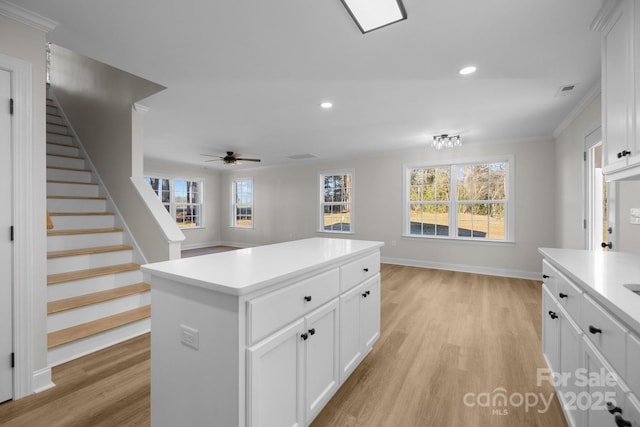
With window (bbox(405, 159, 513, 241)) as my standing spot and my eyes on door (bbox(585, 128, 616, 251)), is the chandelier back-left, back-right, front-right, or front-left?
front-right

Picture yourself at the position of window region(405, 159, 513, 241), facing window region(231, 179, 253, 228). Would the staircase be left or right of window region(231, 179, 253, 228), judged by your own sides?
left

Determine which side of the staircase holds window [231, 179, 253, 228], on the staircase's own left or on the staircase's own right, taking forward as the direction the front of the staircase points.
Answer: on the staircase's own left

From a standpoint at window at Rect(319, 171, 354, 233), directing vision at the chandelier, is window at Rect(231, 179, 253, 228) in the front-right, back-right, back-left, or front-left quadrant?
back-right

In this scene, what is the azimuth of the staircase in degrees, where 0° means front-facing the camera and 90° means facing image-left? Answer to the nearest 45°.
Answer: approximately 315°

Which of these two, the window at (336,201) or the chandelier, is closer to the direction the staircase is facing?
the chandelier

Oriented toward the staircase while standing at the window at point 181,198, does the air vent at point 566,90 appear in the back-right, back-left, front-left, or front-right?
front-left
